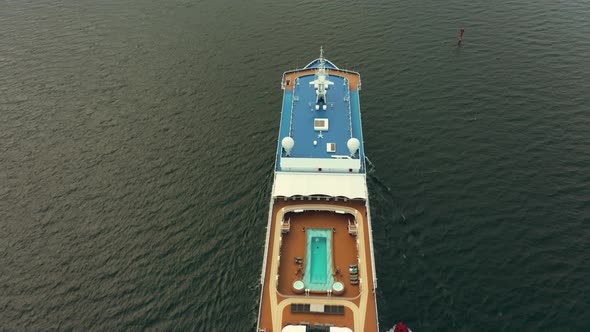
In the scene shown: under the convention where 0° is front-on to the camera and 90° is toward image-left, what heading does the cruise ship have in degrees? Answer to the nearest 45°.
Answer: approximately 180°
